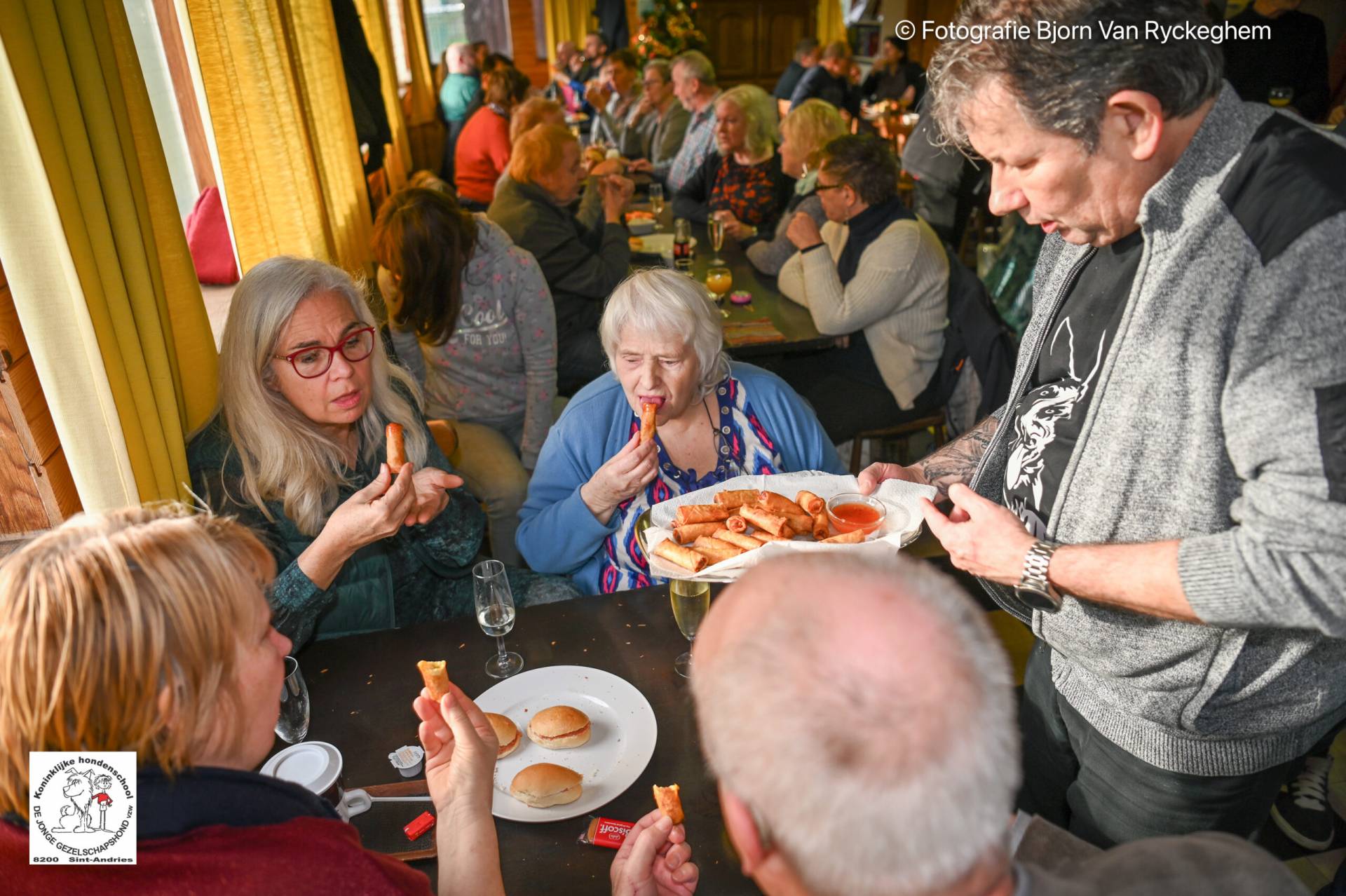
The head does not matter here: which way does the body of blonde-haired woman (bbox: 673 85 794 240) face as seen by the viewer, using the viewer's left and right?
facing the viewer and to the left of the viewer

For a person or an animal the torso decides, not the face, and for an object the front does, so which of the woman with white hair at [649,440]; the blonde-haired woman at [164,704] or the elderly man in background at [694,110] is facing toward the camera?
the woman with white hair

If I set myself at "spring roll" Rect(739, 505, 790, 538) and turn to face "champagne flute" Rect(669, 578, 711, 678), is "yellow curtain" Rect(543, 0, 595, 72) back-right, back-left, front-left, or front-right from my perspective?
back-right

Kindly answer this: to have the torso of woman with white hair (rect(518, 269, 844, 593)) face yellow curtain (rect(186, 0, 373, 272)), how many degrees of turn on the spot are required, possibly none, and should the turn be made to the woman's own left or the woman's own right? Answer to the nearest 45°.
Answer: approximately 135° to the woman's own right

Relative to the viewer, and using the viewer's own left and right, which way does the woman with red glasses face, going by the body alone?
facing the viewer and to the right of the viewer

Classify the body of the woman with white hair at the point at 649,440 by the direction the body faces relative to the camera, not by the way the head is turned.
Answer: toward the camera

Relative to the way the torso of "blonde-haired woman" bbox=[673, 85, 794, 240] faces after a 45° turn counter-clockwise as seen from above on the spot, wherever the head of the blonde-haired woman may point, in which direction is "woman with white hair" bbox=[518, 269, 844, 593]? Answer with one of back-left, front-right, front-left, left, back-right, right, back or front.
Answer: front
